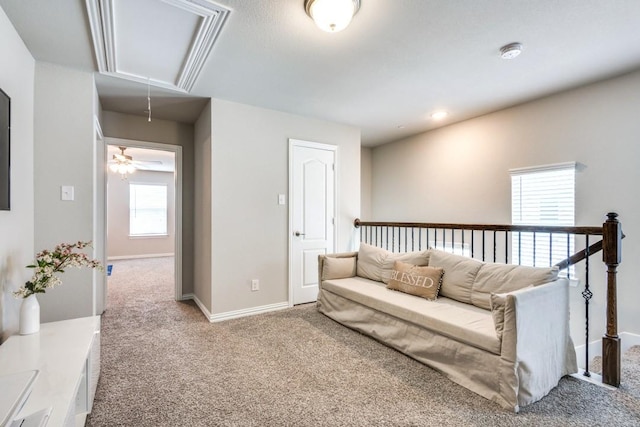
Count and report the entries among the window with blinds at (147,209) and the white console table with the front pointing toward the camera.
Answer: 1

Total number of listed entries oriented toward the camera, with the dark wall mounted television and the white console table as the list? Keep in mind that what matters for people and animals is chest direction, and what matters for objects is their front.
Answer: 0

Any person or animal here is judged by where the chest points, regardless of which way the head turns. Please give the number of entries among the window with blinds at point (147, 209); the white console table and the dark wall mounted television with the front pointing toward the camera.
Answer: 1

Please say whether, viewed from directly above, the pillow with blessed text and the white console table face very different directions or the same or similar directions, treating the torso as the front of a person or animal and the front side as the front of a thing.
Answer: very different directions

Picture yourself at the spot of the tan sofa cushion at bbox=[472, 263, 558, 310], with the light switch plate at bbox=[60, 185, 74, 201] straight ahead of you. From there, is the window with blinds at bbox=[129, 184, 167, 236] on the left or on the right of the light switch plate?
right

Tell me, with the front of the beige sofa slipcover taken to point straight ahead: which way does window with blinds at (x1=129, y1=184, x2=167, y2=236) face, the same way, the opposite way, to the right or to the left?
to the left

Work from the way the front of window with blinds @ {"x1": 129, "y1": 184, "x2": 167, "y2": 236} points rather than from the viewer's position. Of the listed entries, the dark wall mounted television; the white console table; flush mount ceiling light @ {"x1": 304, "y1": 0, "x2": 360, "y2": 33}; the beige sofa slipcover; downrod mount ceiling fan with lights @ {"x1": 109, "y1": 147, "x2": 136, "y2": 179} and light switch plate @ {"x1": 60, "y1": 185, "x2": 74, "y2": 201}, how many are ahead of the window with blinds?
6

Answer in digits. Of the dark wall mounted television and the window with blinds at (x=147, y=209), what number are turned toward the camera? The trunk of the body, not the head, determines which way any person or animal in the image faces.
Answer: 1

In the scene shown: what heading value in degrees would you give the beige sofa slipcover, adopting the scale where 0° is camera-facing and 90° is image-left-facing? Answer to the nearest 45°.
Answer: approximately 45°

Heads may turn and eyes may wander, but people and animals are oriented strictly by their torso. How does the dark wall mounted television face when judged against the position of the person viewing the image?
facing to the right of the viewer

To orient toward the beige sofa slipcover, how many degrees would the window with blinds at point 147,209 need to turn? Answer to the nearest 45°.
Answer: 0° — it already faces it

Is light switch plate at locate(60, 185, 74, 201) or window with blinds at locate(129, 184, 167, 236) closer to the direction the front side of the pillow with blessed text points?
the light switch plate

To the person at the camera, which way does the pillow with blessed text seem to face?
facing the viewer and to the left of the viewer

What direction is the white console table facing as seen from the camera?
to the viewer's right

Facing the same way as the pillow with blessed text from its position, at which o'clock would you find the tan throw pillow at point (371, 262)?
The tan throw pillow is roughly at 3 o'clock from the pillow with blessed text.
